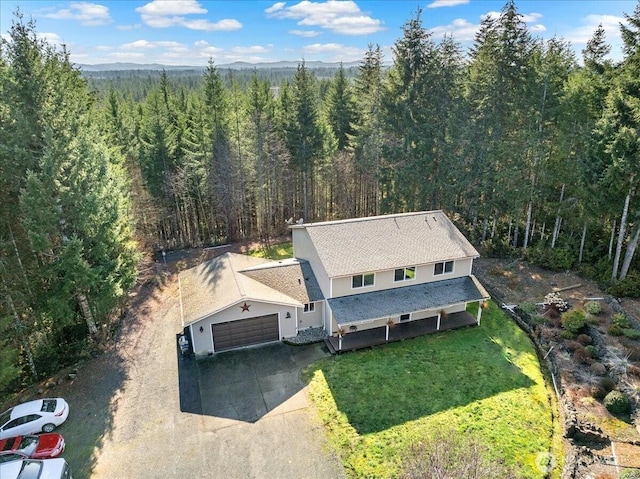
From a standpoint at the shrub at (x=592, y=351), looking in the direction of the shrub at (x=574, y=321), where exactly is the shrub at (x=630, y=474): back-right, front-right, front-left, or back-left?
back-left

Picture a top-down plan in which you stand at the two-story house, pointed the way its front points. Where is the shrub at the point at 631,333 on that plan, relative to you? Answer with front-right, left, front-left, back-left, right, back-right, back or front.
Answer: front-left

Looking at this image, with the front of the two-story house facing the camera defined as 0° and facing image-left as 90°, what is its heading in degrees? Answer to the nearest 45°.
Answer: approximately 315°

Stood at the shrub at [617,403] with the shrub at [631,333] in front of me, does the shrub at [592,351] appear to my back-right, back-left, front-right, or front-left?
front-left

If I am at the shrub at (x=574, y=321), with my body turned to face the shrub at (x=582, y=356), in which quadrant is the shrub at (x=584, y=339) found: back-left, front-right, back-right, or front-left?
front-left

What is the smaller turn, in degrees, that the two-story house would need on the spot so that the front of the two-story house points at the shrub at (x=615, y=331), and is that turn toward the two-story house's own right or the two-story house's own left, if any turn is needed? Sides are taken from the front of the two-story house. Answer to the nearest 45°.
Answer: approximately 45° to the two-story house's own left

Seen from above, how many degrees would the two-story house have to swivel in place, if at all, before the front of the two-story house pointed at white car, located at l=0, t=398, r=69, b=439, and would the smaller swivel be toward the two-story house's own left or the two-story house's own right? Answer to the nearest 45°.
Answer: approximately 90° to the two-story house's own right

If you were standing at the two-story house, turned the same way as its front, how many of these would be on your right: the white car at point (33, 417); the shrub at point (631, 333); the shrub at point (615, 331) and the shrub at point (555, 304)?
1

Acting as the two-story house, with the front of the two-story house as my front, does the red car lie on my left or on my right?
on my right

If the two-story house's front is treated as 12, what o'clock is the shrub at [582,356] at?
The shrub is roughly at 11 o'clock from the two-story house.

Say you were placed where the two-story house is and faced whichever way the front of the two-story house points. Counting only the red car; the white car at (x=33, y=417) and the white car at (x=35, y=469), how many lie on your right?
3

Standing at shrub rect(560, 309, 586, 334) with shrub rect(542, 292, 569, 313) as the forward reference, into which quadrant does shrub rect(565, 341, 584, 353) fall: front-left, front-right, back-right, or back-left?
back-left

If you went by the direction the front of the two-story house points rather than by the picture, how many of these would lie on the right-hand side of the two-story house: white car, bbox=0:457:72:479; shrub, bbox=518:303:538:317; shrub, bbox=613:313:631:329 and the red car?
2

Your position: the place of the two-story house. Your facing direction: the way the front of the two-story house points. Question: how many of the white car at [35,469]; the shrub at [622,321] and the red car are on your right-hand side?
2

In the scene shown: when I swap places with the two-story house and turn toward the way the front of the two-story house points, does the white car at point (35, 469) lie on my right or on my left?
on my right

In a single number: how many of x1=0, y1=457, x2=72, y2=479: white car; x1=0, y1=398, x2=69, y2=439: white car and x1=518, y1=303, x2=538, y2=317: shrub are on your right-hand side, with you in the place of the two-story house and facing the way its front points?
2
